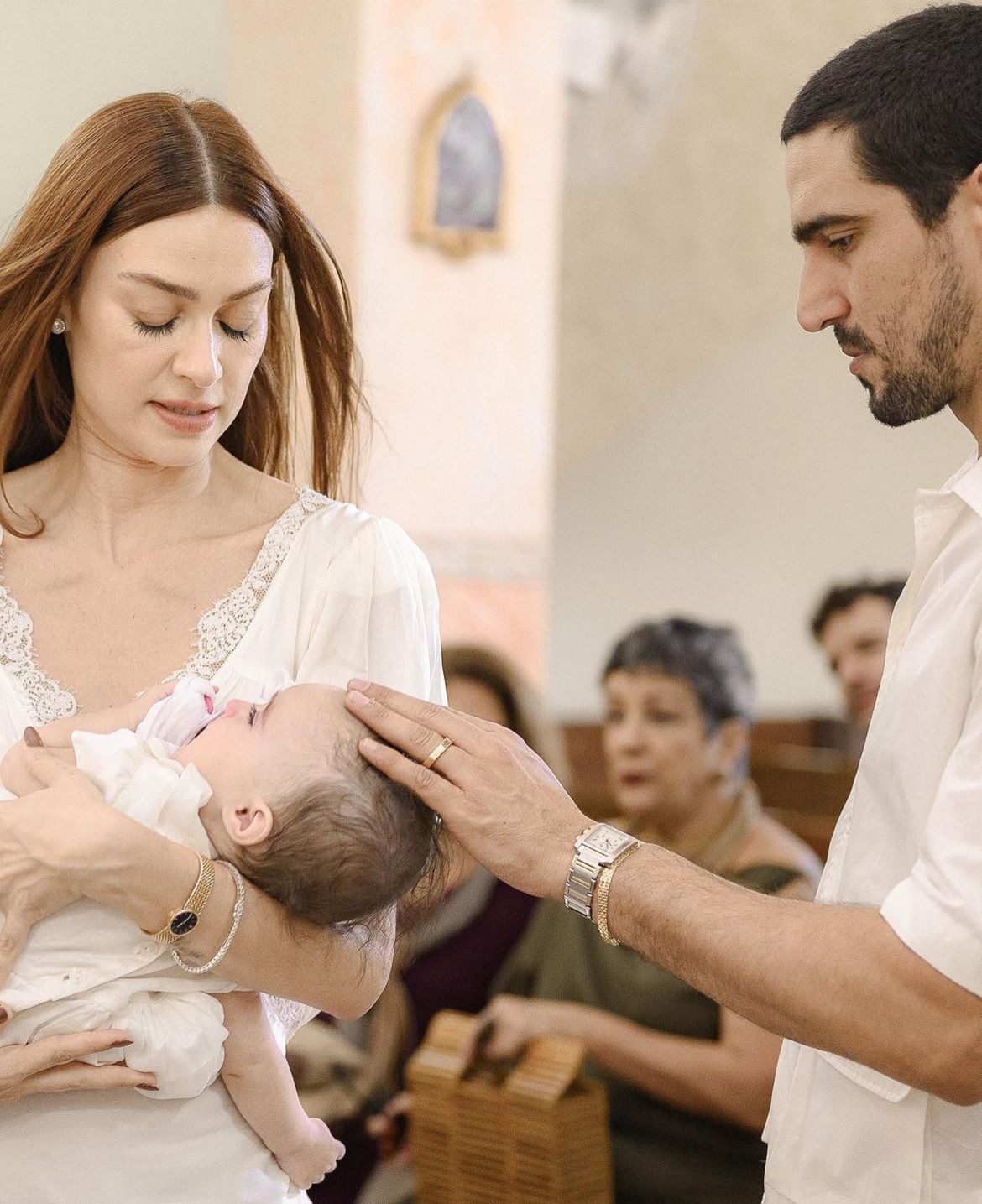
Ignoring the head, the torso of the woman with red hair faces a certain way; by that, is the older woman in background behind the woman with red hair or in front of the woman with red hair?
behind

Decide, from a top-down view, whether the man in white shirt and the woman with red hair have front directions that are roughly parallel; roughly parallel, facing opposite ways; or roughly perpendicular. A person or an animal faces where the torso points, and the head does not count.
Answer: roughly perpendicular

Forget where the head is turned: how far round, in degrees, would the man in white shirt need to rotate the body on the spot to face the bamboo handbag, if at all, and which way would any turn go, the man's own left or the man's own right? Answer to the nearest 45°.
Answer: approximately 90° to the man's own right

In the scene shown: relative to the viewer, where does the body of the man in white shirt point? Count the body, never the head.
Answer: to the viewer's left

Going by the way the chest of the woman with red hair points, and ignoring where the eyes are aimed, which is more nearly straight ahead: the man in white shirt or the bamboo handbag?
the man in white shirt

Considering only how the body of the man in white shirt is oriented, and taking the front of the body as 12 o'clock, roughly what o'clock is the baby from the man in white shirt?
The baby is roughly at 12 o'clock from the man in white shirt.

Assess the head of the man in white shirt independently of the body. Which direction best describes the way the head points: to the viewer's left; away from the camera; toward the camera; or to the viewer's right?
to the viewer's left

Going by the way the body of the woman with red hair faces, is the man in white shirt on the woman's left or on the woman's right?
on the woman's left

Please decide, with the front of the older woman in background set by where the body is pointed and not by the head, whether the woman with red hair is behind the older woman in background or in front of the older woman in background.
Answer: in front

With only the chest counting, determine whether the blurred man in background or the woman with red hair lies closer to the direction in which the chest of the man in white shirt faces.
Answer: the woman with red hair

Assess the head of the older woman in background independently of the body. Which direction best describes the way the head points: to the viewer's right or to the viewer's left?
to the viewer's left
